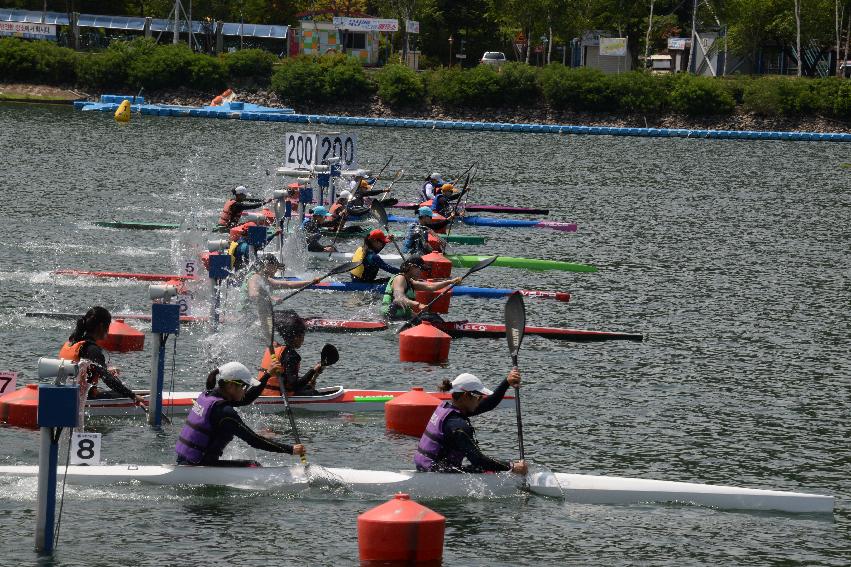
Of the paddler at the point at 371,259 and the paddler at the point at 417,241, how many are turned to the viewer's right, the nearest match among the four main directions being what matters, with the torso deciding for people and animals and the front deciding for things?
2

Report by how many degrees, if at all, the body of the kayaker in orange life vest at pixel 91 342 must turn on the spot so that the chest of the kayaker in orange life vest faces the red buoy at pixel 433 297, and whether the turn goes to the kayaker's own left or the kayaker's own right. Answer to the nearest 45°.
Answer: approximately 45° to the kayaker's own left

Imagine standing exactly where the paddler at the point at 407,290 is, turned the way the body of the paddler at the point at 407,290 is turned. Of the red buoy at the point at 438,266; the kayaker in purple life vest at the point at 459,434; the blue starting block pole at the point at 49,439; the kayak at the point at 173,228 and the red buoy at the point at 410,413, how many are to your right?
3

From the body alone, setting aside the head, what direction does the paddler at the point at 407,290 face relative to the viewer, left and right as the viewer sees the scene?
facing to the right of the viewer

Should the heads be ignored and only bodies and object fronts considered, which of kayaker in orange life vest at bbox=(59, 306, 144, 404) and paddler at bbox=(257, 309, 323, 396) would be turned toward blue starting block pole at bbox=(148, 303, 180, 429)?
the kayaker in orange life vest

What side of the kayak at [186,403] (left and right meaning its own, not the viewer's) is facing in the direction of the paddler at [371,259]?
left

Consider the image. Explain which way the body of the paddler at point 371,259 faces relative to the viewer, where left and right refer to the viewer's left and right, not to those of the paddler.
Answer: facing to the right of the viewer

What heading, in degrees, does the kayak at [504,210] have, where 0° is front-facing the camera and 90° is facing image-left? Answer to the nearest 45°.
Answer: approximately 270°
